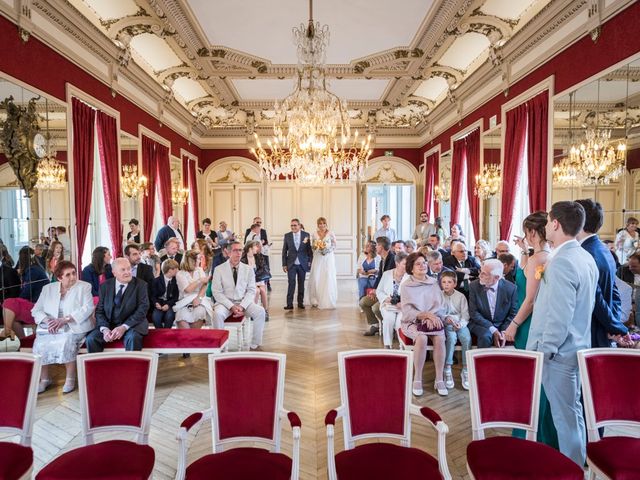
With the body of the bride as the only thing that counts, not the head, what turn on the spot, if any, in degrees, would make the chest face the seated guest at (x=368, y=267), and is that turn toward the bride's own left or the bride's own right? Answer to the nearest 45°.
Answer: approximately 45° to the bride's own left

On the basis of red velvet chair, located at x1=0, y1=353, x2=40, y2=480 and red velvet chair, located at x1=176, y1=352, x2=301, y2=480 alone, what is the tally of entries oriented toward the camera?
2

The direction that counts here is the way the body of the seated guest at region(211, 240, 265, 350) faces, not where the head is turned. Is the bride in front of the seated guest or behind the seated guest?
behind

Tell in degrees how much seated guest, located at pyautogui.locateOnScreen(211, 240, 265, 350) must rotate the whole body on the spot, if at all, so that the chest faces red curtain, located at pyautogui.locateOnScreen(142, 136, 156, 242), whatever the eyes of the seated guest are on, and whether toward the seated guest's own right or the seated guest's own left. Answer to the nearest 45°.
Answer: approximately 135° to the seated guest's own right

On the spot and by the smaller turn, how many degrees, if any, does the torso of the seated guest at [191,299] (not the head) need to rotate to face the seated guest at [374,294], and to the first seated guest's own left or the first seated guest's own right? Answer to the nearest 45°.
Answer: approximately 90° to the first seated guest's own left

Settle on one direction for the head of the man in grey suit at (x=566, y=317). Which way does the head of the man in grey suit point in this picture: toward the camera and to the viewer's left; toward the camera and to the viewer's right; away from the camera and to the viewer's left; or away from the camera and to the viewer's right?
away from the camera and to the viewer's left

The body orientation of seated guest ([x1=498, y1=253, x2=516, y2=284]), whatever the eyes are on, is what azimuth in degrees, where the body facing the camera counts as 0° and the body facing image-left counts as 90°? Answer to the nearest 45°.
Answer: approximately 45°

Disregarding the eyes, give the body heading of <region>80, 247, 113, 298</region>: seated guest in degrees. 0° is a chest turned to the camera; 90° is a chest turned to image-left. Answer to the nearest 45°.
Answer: approximately 315°
